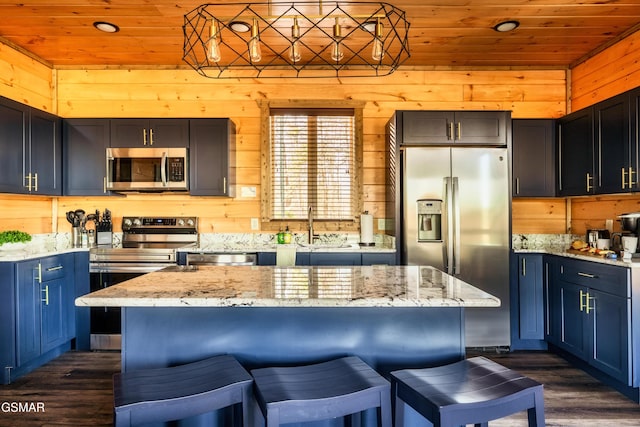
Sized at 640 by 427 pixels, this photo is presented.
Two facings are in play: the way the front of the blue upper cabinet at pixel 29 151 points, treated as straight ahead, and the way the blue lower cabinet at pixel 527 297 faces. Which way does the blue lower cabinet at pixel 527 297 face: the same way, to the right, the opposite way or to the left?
to the right

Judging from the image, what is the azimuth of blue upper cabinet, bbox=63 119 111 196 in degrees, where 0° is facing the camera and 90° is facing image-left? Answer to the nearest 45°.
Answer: approximately 0°

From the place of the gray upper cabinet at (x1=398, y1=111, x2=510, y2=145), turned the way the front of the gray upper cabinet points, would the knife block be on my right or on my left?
on my right

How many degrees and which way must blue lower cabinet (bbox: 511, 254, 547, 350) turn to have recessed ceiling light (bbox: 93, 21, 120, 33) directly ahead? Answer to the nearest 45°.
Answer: approximately 45° to its right

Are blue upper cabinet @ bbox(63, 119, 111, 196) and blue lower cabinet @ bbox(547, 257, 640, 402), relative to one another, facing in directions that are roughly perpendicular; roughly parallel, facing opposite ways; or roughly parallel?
roughly perpendicular
